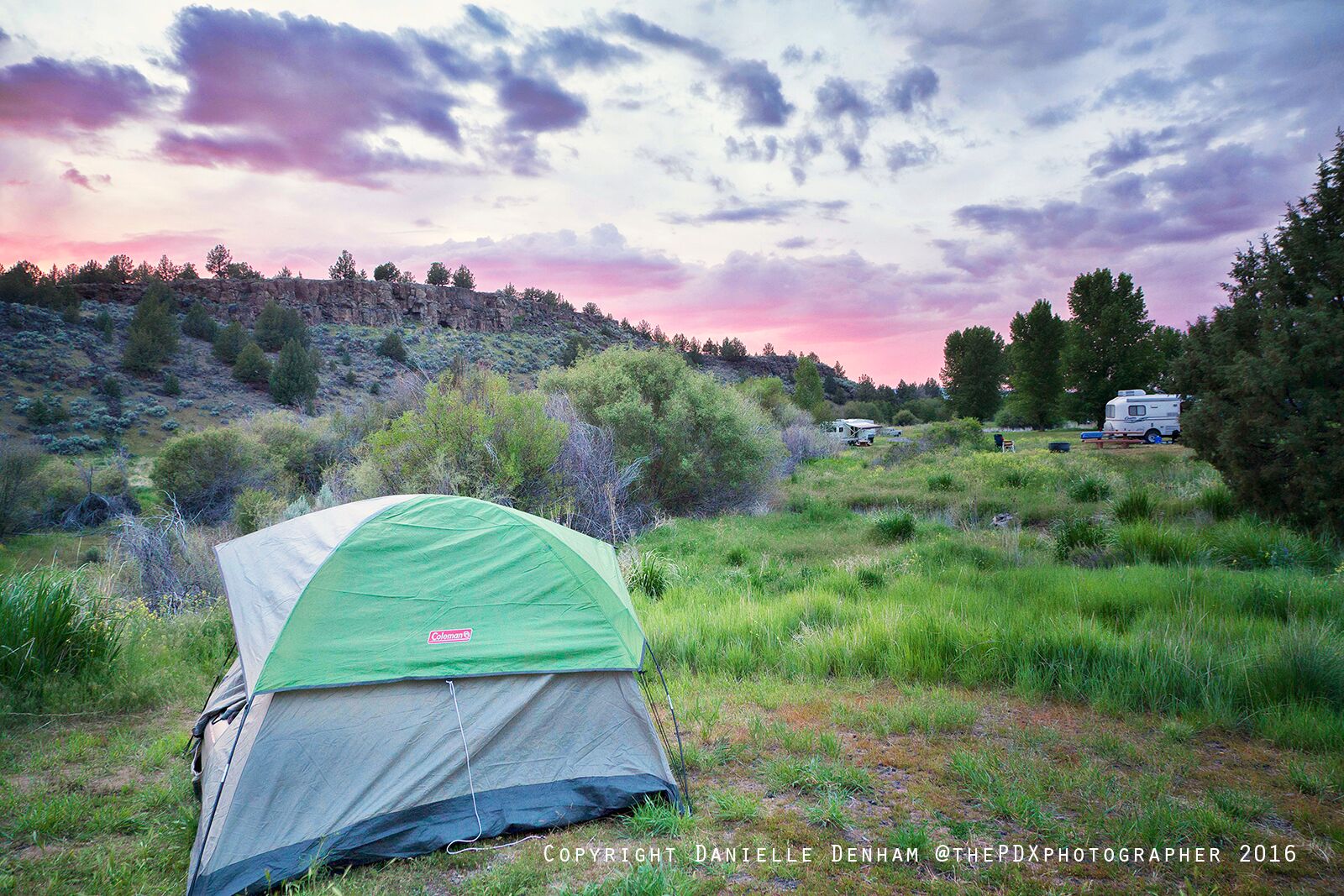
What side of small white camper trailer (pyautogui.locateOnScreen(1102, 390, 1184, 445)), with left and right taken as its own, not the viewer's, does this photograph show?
left

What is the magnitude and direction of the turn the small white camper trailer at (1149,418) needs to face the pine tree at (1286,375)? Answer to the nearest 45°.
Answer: approximately 90° to its left

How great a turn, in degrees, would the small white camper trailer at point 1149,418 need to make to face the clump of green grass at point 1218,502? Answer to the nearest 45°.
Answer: approximately 90° to its left

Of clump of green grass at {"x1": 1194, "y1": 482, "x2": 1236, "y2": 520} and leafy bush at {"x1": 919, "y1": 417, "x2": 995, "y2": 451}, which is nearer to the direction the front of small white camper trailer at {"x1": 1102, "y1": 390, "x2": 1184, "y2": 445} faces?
the leafy bush

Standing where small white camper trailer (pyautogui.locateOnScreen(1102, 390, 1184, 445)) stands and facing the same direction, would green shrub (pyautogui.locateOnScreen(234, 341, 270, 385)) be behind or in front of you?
in front

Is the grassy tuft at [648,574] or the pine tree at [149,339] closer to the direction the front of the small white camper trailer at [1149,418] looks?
the pine tree

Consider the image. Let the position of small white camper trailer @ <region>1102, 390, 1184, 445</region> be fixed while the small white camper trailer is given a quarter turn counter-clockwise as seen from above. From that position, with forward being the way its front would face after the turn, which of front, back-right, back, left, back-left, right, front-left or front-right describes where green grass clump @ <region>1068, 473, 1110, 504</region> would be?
front

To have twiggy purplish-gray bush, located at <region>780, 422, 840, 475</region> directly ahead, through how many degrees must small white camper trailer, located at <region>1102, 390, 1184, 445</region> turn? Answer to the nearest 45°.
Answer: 0° — it already faces it

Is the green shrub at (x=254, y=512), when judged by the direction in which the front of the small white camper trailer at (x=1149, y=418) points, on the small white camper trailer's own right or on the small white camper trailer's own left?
on the small white camper trailer's own left

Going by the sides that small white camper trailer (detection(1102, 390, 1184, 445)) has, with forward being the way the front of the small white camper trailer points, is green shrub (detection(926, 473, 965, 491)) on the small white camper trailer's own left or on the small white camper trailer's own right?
on the small white camper trailer's own left

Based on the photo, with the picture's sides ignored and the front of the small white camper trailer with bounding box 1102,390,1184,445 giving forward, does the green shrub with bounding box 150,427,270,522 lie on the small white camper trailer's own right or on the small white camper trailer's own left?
on the small white camper trailer's own left

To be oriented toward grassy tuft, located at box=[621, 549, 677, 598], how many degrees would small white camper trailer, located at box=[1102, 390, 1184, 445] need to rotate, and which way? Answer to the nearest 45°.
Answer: approximately 90° to its left

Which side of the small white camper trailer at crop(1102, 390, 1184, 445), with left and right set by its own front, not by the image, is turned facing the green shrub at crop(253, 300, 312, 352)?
front

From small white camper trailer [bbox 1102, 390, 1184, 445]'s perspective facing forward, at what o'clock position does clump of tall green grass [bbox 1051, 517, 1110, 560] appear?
The clump of tall green grass is roughly at 9 o'clock from the small white camper trailer.

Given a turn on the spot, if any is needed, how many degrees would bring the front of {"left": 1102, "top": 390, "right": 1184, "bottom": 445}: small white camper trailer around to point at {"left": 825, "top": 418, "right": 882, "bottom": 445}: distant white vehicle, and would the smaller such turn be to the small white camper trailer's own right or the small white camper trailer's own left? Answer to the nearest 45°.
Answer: approximately 45° to the small white camper trailer's own right

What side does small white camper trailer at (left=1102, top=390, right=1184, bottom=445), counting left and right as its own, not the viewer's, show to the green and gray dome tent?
left

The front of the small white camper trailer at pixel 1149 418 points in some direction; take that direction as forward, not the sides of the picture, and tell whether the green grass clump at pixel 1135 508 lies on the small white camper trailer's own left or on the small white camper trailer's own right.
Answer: on the small white camper trailer's own left
